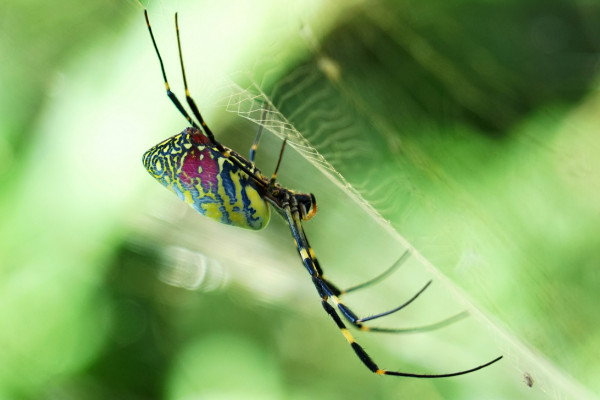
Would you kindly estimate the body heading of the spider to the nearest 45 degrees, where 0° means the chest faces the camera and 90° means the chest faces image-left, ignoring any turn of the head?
approximately 270°
